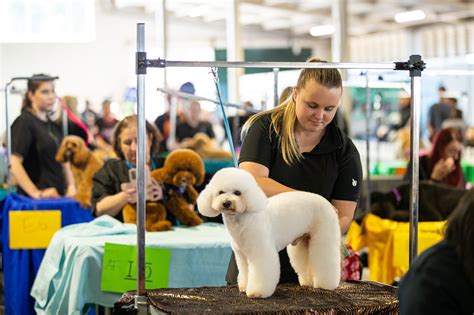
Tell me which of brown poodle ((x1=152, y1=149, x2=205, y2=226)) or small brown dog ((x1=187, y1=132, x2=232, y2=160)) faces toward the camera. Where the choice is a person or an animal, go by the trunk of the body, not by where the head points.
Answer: the brown poodle

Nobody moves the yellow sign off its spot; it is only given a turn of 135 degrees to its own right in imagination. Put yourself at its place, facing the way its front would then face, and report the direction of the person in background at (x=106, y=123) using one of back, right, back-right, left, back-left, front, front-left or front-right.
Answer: front-right

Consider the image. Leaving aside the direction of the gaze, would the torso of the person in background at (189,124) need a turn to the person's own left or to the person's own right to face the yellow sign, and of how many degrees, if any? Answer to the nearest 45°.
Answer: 0° — they already face it

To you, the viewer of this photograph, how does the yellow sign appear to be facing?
facing the viewer

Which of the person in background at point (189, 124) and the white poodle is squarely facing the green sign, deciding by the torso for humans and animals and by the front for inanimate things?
the person in background

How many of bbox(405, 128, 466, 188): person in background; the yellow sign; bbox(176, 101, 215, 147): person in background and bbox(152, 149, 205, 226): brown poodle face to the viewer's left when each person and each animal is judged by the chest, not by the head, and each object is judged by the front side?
0

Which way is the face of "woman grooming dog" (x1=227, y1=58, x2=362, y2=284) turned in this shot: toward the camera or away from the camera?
toward the camera

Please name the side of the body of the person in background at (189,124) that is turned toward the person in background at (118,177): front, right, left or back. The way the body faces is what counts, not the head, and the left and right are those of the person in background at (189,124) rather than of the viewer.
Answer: front

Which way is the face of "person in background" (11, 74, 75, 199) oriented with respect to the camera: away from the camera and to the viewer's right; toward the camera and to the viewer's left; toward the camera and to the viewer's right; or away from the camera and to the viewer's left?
toward the camera and to the viewer's right

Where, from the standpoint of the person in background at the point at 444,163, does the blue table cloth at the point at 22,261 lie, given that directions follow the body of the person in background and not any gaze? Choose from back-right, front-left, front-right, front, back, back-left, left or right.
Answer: right

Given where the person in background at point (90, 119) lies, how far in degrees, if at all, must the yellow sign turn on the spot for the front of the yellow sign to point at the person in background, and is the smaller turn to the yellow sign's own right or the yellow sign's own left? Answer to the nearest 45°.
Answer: approximately 180°

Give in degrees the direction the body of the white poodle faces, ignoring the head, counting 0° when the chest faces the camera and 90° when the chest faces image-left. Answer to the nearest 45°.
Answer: approximately 45°

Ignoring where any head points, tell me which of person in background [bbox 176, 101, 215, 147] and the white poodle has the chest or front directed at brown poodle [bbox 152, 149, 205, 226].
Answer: the person in background

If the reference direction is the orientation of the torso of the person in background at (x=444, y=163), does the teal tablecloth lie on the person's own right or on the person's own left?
on the person's own right

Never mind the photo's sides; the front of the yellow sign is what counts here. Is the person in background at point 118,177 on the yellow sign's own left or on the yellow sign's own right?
on the yellow sign's own left

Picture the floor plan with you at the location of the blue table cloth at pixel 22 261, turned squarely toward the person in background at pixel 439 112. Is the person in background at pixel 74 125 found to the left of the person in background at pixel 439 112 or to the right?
left
